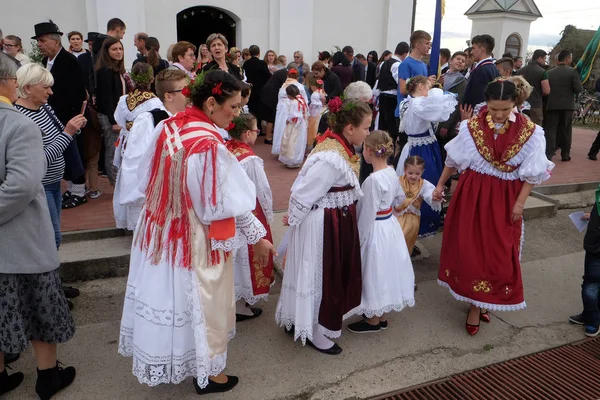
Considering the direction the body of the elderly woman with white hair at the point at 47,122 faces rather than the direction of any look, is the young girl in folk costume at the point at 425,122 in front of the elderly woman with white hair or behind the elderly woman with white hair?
in front

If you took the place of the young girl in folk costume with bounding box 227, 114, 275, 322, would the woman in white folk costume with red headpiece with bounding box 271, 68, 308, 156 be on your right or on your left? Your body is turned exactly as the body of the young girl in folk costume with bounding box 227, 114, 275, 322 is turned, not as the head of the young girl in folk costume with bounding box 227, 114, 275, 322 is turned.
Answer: on your left

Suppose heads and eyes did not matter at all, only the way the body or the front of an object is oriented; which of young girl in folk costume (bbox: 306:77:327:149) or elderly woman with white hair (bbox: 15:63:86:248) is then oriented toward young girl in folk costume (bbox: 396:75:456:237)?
the elderly woman with white hair

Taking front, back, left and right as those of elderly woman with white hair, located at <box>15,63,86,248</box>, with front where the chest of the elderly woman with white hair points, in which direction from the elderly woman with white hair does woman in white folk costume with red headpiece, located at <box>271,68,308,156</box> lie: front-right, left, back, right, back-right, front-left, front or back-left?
front-left

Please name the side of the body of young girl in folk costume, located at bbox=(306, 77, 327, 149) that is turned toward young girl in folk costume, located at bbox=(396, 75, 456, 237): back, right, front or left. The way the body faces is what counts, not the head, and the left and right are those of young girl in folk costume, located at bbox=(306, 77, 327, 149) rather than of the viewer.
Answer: left

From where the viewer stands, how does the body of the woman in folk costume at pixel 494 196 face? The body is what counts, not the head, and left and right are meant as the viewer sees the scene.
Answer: facing the viewer

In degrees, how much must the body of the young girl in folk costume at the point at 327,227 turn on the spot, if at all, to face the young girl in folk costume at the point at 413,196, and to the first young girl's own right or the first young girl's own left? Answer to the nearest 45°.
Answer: approximately 45° to the first young girl's own left

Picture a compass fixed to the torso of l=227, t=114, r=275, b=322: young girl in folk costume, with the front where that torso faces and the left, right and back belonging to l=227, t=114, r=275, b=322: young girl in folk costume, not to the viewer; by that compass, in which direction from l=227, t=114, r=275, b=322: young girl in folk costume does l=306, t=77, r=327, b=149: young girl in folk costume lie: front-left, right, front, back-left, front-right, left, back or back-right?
left

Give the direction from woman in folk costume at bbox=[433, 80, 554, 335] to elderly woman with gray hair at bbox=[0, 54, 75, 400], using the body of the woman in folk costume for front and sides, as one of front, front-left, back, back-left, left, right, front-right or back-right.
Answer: front-right
